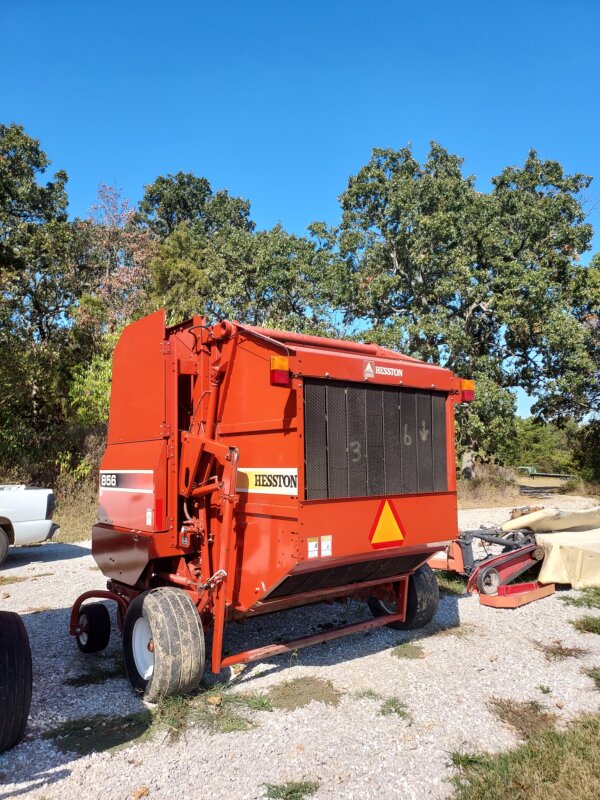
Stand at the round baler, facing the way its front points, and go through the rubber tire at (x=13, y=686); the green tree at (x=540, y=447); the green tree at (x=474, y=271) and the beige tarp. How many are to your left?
1

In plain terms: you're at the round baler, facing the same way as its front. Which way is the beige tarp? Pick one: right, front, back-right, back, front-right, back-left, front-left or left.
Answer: right

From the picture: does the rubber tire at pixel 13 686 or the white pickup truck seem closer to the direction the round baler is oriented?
the white pickup truck

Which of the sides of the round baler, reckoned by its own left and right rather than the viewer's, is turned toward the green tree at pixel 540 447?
right

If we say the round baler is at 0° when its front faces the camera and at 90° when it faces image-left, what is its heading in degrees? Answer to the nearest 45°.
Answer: approximately 135°

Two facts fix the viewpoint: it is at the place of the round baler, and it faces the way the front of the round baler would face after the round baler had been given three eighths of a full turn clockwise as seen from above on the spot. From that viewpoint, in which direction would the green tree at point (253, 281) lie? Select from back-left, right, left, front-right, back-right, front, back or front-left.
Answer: left

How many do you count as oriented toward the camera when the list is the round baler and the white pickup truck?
0

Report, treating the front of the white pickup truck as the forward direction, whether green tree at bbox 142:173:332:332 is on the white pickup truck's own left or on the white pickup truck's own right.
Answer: on the white pickup truck's own right

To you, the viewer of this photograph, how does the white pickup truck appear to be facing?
facing to the left of the viewer

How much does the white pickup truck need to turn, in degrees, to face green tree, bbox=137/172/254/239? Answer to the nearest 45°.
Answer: approximately 90° to its right
